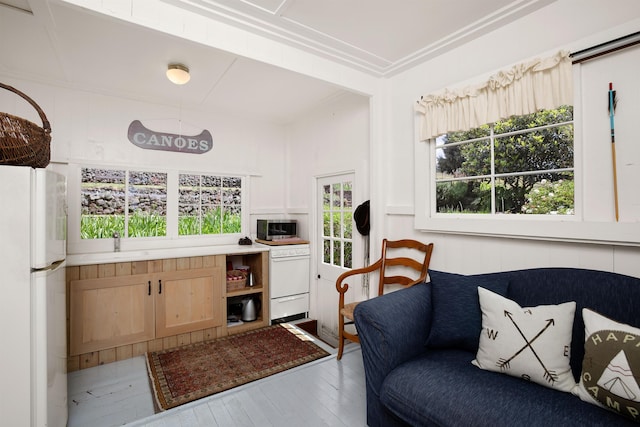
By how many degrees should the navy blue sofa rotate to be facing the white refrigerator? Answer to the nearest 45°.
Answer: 0° — it already faces it

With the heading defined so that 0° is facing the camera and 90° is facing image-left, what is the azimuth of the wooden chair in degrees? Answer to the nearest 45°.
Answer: approximately 45°

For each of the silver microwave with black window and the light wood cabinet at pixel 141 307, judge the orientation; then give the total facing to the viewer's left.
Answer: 0

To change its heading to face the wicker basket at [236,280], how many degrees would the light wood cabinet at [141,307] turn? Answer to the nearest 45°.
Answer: approximately 45° to its left

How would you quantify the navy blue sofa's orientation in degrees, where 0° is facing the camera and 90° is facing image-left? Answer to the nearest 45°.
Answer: approximately 45°

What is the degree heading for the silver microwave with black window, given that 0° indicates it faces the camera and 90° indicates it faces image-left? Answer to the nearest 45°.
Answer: approximately 315°

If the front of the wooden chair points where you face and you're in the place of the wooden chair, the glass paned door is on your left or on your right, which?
on your right

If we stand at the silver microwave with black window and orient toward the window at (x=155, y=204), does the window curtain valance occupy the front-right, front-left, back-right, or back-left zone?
back-left

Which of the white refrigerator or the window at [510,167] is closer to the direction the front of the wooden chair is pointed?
the white refrigerator

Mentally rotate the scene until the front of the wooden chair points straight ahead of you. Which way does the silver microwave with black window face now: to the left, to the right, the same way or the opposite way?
to the left

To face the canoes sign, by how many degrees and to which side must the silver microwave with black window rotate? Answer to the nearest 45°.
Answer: approximately 135° to its right
